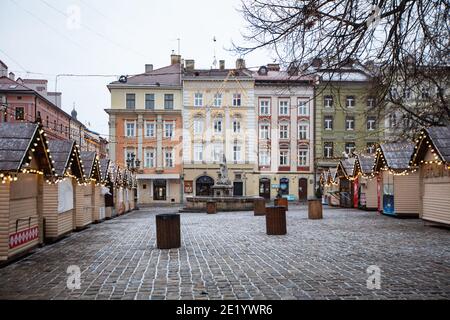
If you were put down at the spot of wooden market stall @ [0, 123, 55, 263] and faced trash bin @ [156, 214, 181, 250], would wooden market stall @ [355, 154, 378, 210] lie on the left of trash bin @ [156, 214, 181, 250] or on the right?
left

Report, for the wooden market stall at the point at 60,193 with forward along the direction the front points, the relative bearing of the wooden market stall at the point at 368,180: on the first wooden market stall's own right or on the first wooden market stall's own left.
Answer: on the first wooden market stall's own left

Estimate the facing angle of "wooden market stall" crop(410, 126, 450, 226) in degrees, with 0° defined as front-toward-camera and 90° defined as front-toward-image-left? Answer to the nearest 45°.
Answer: approximately 45°

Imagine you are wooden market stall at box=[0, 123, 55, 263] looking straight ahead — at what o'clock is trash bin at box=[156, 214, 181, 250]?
The trash bin is roughly at 11 o'clock from the wooden market stall.

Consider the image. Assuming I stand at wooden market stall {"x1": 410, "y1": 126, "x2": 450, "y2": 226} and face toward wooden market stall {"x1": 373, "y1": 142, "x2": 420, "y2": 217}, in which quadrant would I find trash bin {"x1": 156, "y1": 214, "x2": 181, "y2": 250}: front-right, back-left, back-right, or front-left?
back-left

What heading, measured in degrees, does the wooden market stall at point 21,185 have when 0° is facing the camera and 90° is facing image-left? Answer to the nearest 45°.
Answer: approximately 315°

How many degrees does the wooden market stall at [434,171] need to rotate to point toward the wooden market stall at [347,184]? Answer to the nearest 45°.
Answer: approximately 135° to its right

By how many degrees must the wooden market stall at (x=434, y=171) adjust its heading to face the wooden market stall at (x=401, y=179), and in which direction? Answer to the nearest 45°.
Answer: approximately 135° to its right

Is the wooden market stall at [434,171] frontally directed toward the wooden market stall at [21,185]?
yes

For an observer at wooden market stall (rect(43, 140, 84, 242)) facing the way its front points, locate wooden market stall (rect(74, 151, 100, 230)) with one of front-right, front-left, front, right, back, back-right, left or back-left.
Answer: back-left

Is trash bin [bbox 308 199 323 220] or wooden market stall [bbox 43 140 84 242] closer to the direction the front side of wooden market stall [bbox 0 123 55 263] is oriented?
the trash bin

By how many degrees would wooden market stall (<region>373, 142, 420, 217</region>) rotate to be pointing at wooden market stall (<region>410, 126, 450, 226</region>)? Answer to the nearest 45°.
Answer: approximately 45° to its left

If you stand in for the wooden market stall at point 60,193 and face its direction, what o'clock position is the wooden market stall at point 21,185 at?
the wooden market stall at point 21,185 is roughly at 2 o'clock from the wooden market stall at point 60,193.
